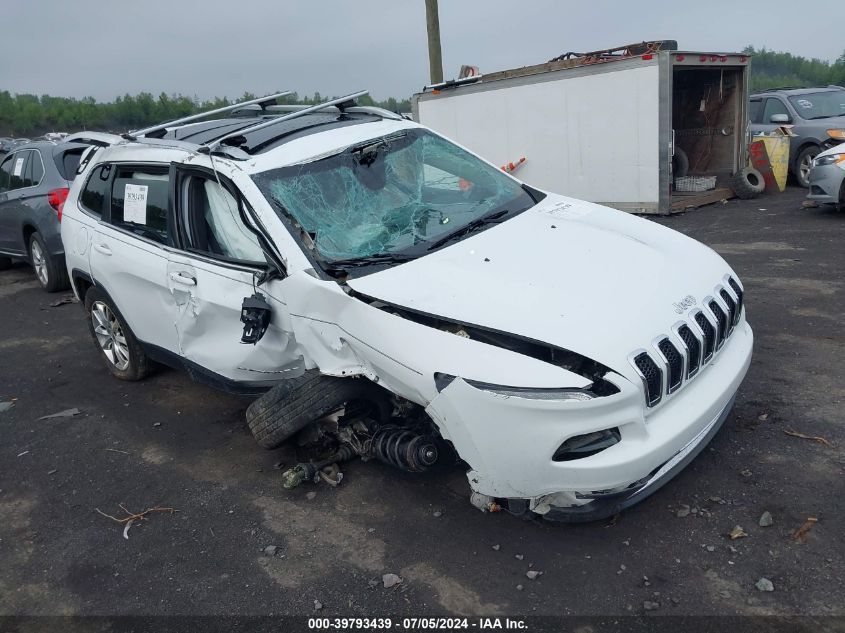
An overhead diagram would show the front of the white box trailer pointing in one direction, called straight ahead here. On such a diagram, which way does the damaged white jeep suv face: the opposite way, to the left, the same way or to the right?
the opposite way

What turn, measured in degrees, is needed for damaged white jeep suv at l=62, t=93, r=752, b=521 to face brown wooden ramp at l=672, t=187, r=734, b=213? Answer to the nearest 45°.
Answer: approximately 90° to its left

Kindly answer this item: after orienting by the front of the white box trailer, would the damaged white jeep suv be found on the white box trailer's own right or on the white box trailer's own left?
on the white box trailer's own left

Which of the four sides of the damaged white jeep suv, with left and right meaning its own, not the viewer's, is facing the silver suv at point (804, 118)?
left

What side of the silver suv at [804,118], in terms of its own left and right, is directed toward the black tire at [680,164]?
right

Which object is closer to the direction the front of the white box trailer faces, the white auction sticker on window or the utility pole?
the utility pole

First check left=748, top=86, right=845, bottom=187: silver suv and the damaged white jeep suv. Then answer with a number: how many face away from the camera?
0

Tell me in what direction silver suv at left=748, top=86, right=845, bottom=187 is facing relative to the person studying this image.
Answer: facing the viewer and to the right of the viewer

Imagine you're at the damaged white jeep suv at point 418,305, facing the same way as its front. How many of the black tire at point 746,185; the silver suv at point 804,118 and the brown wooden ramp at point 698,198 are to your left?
3

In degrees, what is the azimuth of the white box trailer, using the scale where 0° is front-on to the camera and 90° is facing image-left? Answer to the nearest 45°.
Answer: approximately 135°

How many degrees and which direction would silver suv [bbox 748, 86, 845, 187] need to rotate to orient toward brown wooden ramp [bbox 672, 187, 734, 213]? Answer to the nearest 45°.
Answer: approximately 90° to its right

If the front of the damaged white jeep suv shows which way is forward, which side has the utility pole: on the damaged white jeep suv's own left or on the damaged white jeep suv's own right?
on the damaged white jeep suv's own left

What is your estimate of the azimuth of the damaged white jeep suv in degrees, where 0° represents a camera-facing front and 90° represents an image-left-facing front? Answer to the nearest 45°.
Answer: approximately 315°
